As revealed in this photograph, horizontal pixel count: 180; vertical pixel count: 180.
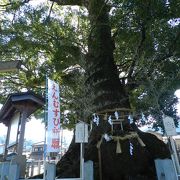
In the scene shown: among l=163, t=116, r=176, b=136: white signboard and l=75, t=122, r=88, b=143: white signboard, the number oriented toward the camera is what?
2

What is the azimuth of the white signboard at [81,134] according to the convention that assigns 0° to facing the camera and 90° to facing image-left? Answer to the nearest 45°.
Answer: approximately 0°

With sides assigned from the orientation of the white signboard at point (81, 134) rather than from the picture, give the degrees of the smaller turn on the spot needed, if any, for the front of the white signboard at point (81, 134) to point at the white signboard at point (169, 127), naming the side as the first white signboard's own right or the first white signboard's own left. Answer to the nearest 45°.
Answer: approximately 90° to the first white signboard's own left

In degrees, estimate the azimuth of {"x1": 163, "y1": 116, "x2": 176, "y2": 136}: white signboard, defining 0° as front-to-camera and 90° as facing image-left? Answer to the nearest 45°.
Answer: approximately 0°
